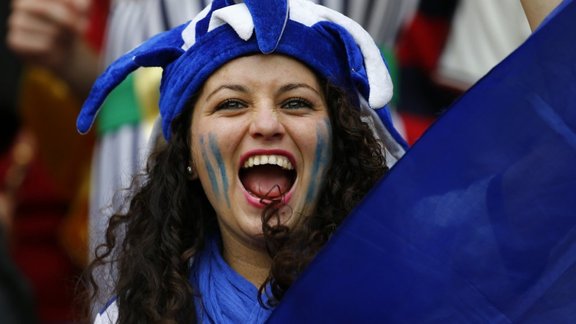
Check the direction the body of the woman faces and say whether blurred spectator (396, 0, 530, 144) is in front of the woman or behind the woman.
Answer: behind

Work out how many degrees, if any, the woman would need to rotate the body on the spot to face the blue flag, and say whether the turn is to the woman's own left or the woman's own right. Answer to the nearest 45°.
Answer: approximately 45° to the woman's own left

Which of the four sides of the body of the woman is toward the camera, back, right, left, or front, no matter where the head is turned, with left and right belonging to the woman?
front

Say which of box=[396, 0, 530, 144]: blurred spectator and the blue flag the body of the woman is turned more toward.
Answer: the blue flag
